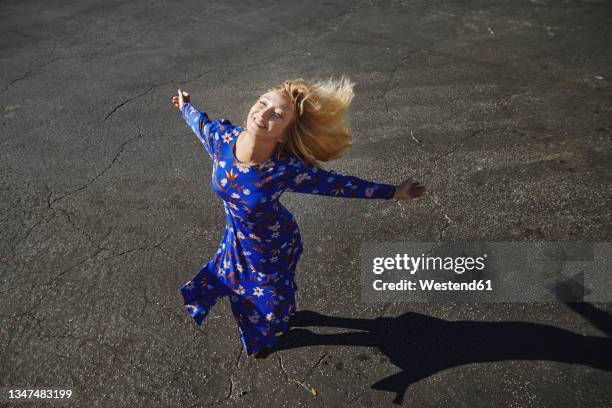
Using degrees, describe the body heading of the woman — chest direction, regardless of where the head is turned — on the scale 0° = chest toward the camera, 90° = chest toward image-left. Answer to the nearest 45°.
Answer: approximately 45°
